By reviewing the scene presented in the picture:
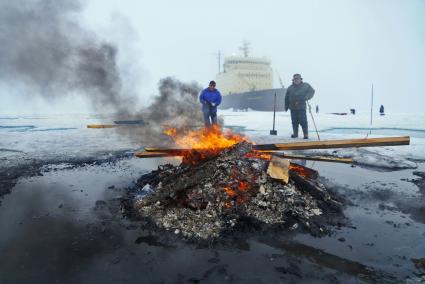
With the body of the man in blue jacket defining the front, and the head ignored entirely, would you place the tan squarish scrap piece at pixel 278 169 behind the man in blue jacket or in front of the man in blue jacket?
in front

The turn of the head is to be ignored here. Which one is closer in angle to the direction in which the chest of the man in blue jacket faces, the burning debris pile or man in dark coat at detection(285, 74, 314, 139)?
the burning debris pile

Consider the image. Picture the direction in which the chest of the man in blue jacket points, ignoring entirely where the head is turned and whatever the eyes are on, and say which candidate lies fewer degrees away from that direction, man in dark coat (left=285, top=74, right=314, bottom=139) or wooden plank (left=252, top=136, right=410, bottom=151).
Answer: the wooden plank

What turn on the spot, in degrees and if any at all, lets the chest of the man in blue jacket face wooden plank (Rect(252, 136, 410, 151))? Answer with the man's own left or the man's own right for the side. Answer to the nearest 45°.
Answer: approximately 45° to the man's own left

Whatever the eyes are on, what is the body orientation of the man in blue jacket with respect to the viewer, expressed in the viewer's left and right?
facing the viewer

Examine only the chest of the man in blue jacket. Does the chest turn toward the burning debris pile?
yes

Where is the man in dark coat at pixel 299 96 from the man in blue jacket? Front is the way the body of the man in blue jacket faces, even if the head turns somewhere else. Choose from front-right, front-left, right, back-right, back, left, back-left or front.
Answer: left

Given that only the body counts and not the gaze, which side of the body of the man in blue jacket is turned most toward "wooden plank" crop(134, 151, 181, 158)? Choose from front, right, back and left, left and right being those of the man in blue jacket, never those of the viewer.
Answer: front
